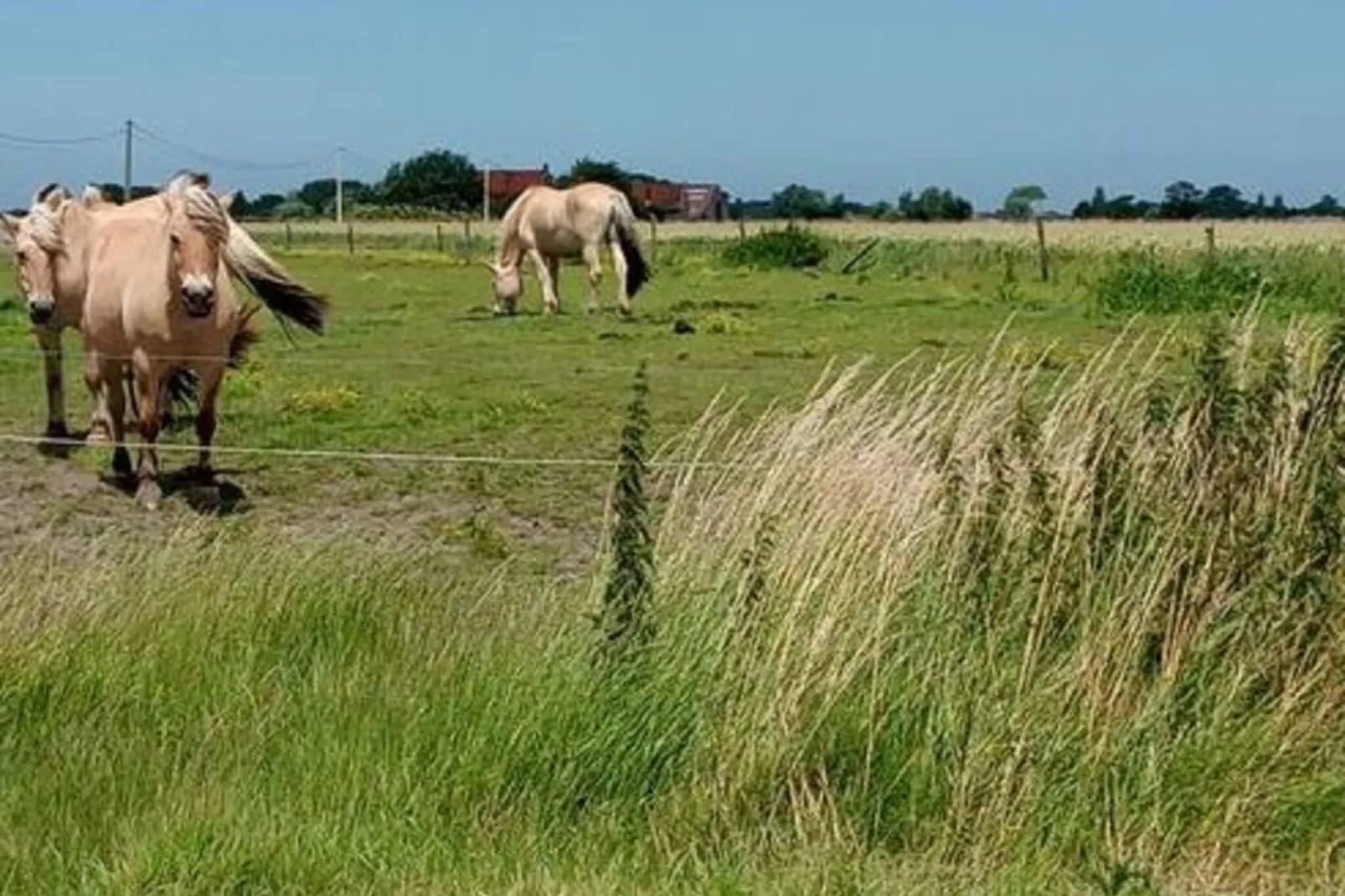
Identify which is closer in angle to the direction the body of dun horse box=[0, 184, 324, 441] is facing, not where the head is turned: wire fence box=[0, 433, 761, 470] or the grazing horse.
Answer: the wire fence

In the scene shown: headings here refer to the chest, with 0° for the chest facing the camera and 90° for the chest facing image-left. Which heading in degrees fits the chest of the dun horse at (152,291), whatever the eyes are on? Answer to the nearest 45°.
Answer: approximately 0°

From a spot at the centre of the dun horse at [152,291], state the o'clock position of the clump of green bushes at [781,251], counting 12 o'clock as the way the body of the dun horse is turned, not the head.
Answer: The clump of green bushes is roughly at 7 o'clock from the dun horse.

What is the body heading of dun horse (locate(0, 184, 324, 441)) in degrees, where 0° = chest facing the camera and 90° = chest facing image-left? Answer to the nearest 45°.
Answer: approximately 45°

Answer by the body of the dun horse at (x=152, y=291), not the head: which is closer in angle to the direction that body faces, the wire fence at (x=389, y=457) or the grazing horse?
the wire fence

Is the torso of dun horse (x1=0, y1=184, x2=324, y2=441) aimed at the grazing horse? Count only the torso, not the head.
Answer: no

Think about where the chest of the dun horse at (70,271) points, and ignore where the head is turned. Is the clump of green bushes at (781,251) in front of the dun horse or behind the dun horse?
behind

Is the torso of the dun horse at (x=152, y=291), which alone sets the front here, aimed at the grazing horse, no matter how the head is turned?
no
